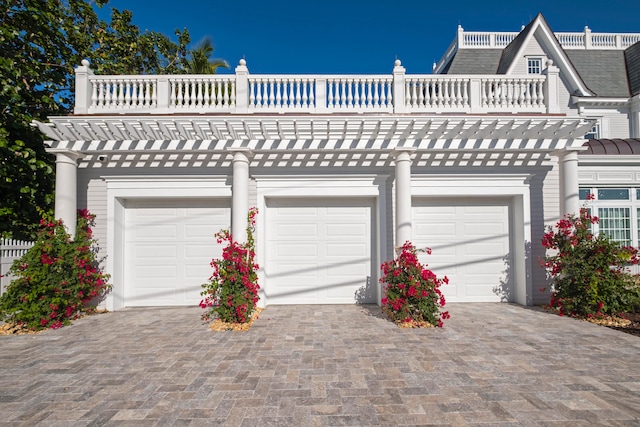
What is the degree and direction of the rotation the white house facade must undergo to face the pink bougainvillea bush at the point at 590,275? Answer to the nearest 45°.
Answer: approximately 90° to its left

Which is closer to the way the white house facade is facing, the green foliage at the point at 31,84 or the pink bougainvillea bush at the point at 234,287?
the pink bougainvillea bush

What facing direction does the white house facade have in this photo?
toward the camera

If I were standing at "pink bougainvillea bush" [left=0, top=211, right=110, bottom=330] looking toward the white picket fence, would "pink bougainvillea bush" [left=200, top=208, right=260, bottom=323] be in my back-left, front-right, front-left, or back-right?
back-right

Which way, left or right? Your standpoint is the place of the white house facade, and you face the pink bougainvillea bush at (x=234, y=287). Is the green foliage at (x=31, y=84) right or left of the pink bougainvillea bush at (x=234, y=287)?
right

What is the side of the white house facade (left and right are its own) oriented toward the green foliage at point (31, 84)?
right
